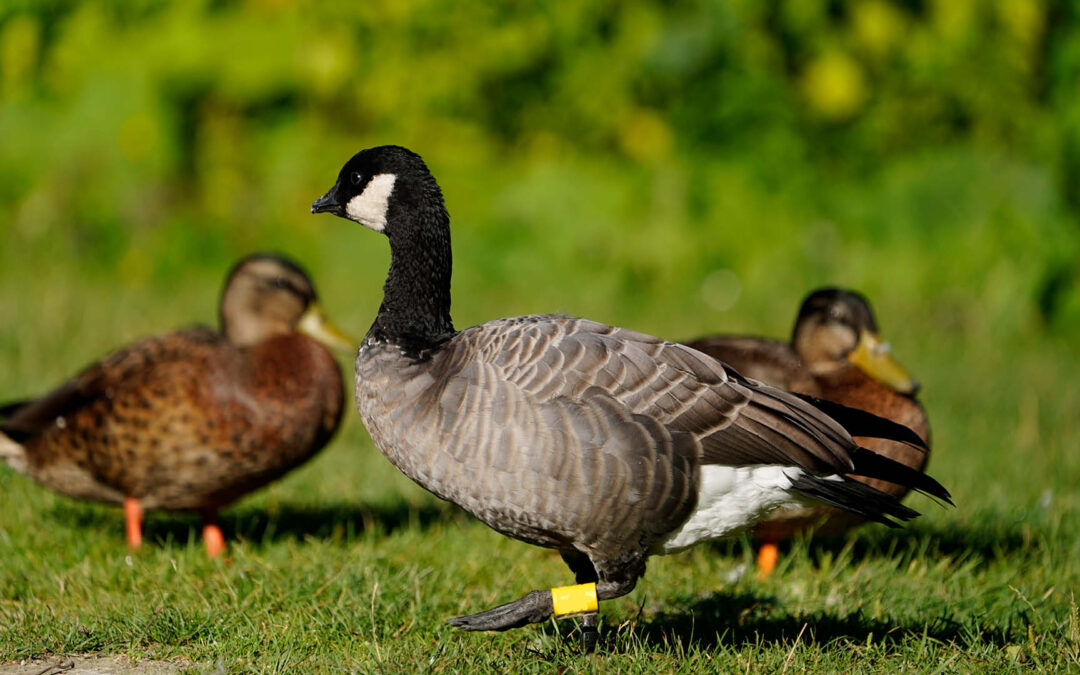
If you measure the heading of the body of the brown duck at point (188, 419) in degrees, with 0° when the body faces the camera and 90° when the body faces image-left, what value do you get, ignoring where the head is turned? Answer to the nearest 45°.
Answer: approximately 270°

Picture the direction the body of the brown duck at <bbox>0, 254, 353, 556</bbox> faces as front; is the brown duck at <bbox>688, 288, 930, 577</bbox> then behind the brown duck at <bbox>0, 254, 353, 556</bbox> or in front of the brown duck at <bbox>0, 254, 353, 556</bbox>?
in front

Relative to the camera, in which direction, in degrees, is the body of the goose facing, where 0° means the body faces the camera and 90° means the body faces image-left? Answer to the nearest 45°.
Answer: approximately 90°

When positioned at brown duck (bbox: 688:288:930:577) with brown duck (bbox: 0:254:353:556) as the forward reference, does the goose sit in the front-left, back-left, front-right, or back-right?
front-left

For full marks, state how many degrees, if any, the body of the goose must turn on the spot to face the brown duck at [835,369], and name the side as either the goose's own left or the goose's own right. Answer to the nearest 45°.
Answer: approximately 135° to the goose's own right

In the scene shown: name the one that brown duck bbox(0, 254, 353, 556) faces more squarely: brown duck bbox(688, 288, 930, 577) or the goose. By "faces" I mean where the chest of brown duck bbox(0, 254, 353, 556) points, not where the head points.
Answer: the brown duck

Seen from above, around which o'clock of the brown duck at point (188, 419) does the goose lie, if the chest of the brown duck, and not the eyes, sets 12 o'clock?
The goose is roughly at 2 o'clock from the brown duck.

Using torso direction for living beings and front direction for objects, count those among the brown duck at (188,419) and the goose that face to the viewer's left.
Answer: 1

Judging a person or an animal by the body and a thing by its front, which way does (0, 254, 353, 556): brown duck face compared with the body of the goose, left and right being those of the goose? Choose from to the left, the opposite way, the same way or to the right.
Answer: the opposite way

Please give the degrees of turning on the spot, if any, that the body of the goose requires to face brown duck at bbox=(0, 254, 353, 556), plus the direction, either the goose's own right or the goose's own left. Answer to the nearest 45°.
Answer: approximately 45° to the goose's own right
